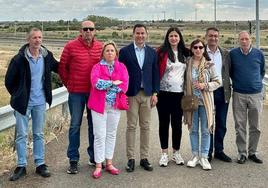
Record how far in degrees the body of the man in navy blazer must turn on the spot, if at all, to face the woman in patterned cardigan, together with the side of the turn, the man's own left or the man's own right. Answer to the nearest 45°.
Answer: approximately 90° to the man's own left

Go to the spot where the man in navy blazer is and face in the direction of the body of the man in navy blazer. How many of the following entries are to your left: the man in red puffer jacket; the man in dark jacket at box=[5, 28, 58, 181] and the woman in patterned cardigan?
1

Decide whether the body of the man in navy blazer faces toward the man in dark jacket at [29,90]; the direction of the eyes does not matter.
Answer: no

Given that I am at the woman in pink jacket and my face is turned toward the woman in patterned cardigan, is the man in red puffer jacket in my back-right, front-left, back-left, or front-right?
back-left

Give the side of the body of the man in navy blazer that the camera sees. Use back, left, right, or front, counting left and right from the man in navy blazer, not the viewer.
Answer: front

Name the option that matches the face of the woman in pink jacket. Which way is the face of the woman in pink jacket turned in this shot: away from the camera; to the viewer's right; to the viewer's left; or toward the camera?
toward the camera

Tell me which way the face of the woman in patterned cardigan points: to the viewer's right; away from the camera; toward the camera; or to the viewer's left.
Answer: toward the camera

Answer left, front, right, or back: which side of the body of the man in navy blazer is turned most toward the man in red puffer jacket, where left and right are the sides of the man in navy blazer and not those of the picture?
right
